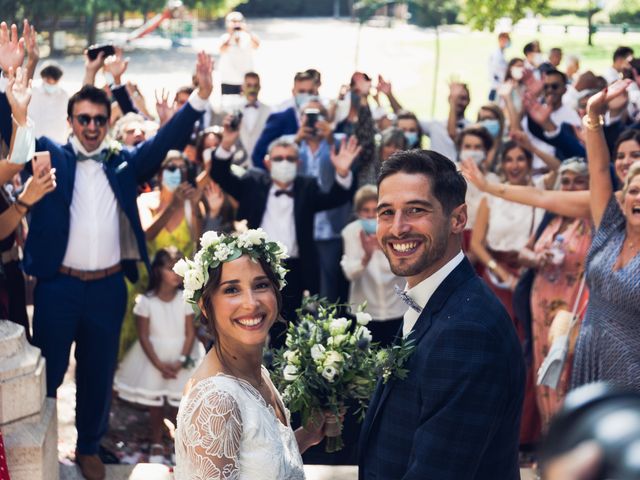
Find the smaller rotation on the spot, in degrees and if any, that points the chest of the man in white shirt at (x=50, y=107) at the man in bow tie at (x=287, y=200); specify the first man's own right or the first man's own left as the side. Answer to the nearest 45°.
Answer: approximately 45° to the first man's own left

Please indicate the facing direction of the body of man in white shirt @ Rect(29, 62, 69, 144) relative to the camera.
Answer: toward the camera

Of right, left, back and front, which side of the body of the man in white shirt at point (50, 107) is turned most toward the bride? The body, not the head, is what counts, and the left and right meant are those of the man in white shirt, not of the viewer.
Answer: front

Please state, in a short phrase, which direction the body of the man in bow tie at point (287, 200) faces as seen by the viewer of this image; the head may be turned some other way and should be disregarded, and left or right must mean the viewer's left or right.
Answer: facing the viewer

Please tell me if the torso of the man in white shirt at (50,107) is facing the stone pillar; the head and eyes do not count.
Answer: yes

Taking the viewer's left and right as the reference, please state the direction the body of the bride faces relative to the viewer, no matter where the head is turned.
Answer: facing the viewer and to the right of the viewer

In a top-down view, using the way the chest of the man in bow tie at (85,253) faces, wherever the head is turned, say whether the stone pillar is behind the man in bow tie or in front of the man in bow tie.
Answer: in front

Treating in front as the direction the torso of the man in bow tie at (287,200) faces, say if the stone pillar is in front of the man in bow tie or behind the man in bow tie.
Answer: in front

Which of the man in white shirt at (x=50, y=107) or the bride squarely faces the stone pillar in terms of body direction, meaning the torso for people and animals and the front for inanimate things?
the man in white shirt

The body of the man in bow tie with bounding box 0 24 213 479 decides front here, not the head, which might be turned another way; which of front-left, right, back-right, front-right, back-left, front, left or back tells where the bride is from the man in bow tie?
front

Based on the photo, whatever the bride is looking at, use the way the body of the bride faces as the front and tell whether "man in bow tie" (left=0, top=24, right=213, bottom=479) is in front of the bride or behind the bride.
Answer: behind

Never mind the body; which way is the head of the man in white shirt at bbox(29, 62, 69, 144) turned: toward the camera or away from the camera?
toward the camera
